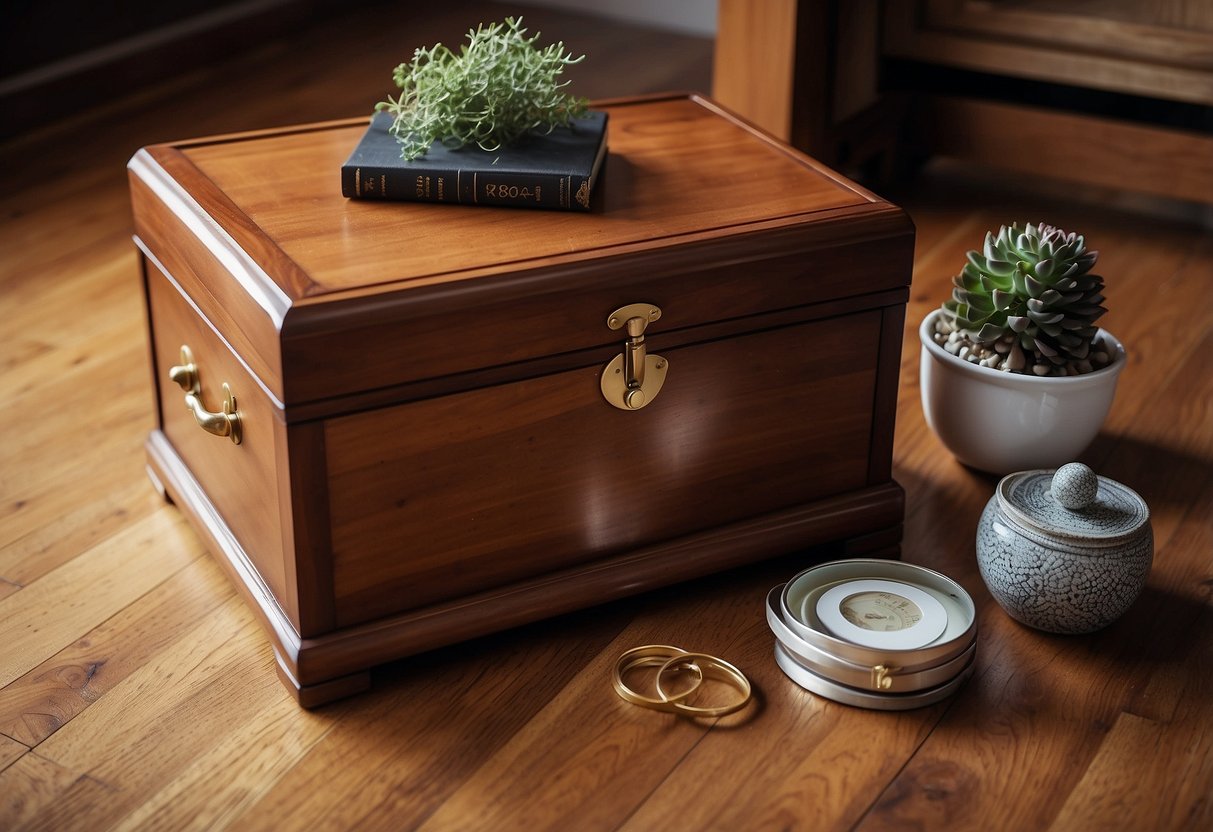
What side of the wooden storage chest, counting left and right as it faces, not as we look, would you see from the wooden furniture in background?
left

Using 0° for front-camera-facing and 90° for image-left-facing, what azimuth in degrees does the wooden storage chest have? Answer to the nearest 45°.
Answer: approximately 315°
